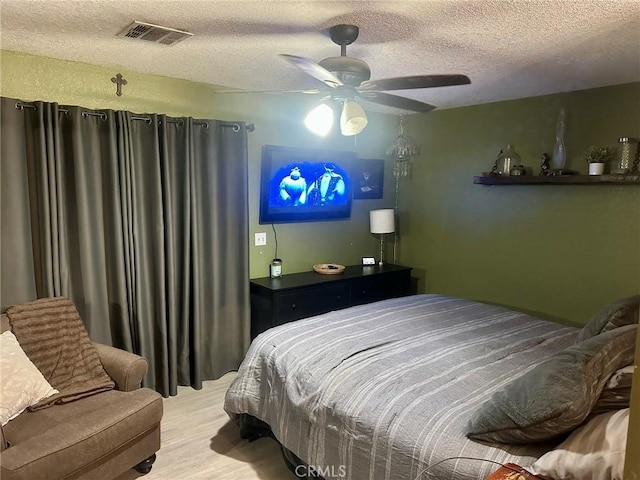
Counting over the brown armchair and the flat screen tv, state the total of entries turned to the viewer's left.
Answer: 0

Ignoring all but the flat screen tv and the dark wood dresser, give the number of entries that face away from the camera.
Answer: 0

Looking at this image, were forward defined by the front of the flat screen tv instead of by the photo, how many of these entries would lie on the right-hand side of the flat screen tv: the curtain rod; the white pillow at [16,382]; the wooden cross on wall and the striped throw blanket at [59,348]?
4

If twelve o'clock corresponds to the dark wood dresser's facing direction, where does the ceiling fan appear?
The ceiling fan is roughly at 1 o'clock from the dark wood dresser.

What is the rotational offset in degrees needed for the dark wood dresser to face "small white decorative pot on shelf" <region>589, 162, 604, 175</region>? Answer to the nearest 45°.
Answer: approximately 45° to its left

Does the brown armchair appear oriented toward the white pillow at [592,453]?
yes

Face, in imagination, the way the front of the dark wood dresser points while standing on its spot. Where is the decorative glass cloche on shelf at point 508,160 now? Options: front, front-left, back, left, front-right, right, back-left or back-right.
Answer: front-left

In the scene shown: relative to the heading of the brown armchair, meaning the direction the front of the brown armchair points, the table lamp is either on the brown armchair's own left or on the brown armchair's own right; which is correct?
on the brown armchair's own left

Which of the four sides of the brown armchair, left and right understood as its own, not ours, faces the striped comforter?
front

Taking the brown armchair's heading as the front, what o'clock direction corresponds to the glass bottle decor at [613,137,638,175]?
The glass bottle decor is roughly at 11 o'clock from the brown armchair.

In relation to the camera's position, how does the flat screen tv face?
facing the viewer and to the right of the viewer
